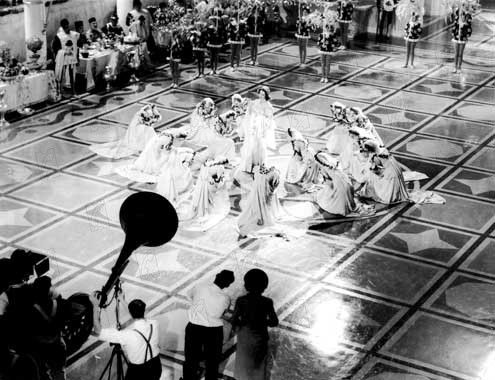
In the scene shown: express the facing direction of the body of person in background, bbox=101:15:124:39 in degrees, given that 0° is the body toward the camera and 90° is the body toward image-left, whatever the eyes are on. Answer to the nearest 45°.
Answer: approximately 0°

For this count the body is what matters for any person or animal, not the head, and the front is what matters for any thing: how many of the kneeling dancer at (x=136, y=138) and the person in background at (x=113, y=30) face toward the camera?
1

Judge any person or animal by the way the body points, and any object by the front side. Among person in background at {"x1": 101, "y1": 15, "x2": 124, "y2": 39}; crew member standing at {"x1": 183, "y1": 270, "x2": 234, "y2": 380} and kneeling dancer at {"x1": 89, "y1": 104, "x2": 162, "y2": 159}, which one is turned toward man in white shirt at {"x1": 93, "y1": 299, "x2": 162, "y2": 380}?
the person in background

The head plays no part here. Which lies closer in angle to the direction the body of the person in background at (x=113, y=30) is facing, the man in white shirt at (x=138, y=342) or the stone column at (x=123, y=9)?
the man in white shirt

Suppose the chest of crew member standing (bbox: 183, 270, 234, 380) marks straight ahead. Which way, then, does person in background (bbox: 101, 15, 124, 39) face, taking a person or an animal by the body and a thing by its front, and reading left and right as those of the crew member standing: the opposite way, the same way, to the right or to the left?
the opposite way

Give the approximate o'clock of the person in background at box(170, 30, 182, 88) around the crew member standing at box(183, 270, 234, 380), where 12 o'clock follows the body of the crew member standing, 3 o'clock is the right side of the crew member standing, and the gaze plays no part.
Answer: The person in background is roughly at 12 o'clock from the crew member standing.

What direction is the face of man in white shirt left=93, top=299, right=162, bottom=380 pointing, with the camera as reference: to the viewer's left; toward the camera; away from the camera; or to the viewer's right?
away from the camera

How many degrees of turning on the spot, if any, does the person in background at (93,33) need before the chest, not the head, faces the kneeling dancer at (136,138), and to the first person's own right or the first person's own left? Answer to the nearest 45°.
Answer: approximately 45° to the first person's own right

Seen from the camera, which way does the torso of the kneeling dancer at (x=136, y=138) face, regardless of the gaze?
to the viewer's right

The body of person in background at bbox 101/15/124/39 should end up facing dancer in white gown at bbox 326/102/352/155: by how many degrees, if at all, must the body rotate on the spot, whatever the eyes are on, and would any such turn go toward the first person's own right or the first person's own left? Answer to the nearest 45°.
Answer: approximately 45° to the first person's own left

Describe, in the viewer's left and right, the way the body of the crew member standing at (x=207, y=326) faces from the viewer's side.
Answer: facing away from the viewer
